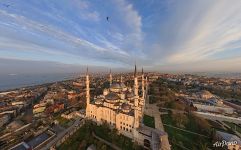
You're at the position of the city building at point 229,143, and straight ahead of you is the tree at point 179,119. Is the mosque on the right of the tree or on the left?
left
